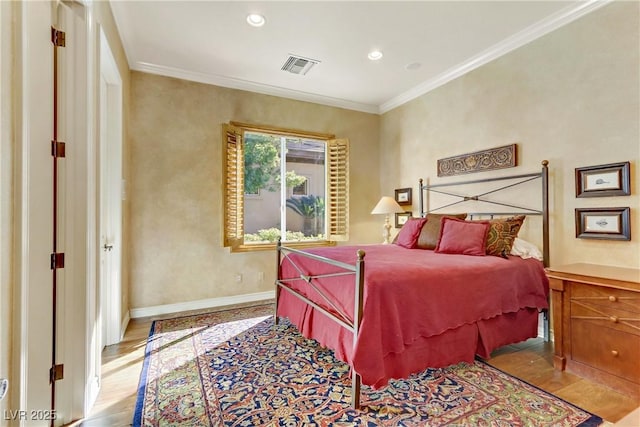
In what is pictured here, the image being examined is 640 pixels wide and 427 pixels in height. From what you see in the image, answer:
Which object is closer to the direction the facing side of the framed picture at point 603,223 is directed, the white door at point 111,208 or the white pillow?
the white door

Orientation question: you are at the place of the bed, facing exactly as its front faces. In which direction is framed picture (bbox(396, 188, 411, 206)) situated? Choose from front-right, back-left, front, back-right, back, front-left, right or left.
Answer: back-right

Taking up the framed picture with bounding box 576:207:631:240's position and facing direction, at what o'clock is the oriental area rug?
The oriental area rug is roughly at 1 o'clock from the framed picture.

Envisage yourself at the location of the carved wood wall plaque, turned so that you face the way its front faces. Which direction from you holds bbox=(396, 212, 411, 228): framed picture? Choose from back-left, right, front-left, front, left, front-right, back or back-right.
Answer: right

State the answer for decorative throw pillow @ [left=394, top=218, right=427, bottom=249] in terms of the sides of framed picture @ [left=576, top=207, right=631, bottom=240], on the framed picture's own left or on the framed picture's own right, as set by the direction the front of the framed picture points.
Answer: on the framed picture's own right

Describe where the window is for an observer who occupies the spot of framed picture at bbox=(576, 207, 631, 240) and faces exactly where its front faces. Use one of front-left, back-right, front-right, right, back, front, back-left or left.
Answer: right

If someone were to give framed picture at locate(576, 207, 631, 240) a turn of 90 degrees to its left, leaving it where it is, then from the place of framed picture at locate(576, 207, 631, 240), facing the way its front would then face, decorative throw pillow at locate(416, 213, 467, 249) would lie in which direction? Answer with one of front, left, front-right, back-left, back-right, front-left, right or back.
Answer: back

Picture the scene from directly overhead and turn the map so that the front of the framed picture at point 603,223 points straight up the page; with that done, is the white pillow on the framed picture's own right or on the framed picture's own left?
on the framed picture's own right

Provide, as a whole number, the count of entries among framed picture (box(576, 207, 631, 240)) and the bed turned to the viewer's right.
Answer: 0

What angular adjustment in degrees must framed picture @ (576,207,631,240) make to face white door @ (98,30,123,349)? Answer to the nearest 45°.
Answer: approximately 45° to its right
